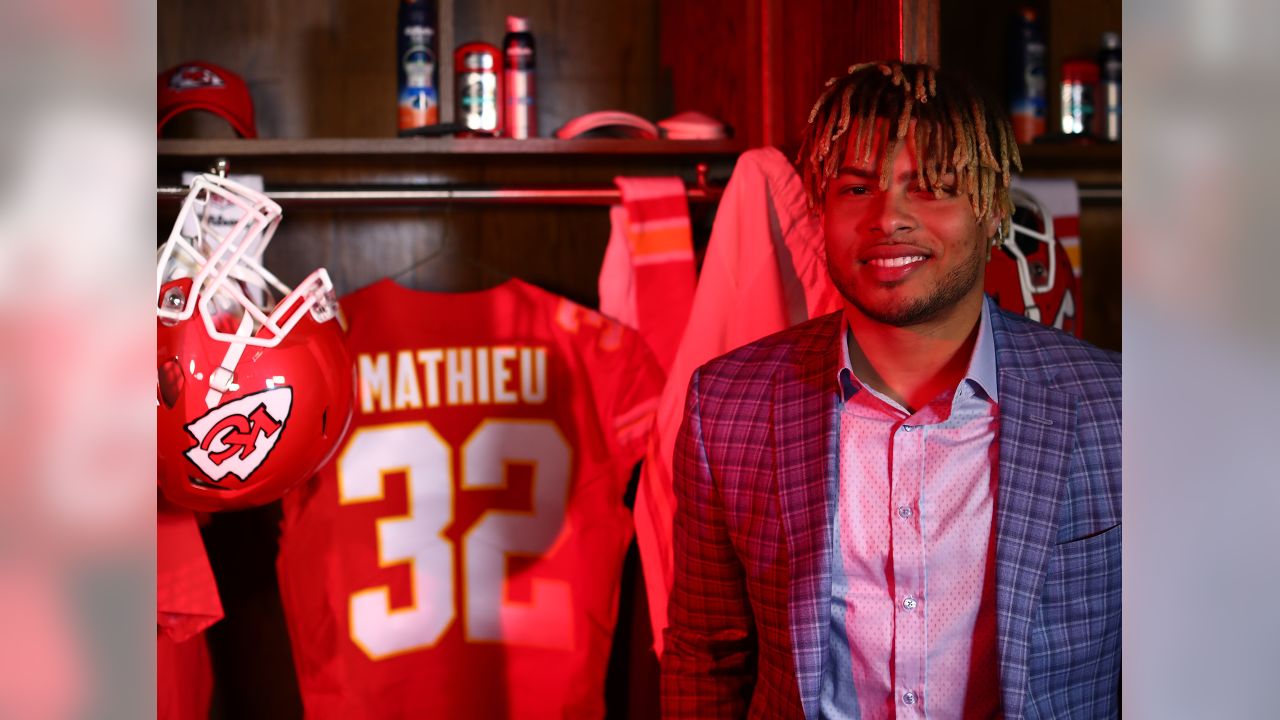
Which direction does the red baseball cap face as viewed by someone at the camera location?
facing the viewer

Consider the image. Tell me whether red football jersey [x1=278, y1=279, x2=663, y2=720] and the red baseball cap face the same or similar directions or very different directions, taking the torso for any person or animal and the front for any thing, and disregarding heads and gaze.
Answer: very different directions

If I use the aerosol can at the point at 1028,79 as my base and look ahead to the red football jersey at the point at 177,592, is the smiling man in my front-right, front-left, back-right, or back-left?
front-left

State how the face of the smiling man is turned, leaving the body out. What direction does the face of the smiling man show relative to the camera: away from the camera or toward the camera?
toward the camera

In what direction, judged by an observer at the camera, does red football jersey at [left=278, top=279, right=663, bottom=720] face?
facing away from the viewer

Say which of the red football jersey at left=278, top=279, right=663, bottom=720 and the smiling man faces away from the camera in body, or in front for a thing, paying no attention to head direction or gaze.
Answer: the red football jersey

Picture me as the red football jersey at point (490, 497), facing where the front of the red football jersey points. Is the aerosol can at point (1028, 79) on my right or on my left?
on my right

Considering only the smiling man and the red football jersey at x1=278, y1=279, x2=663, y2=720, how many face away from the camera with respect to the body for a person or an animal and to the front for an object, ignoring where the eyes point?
1

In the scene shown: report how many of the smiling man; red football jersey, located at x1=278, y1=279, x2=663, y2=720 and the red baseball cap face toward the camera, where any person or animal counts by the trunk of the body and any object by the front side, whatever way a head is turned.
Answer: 2

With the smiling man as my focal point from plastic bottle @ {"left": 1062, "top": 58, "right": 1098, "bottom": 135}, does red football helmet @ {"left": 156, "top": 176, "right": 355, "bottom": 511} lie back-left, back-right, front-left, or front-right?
front-right
